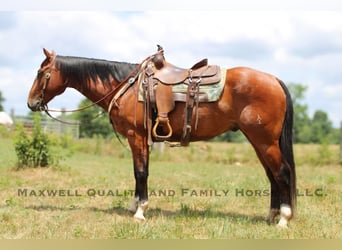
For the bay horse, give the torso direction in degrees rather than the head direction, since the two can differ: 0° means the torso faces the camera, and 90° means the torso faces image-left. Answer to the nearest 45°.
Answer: approximately 90°
